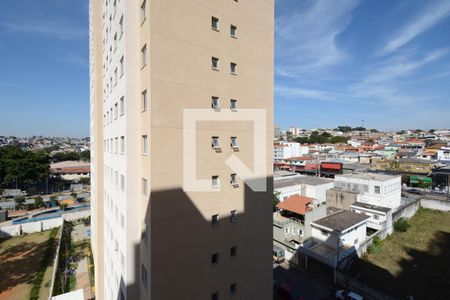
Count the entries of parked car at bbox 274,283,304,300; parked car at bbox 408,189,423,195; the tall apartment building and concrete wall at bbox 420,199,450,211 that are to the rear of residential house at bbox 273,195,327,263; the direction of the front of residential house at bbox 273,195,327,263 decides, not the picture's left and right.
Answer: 2

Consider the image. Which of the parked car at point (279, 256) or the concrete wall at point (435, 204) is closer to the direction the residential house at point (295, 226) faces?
the parked car

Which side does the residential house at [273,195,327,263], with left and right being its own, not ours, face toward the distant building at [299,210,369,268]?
left

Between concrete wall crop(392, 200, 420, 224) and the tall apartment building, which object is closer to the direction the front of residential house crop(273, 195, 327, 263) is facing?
the tall apartment building

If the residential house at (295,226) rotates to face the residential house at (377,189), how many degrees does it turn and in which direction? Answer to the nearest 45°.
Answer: approximately 180°

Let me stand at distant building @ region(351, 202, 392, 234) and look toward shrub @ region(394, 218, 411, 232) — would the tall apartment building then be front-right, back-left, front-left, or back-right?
back-right

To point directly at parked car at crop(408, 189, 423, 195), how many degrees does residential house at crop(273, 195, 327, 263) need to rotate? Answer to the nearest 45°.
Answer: approximately 180°

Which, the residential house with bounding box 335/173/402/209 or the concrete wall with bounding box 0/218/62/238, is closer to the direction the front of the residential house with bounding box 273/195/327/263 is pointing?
the concrete wall

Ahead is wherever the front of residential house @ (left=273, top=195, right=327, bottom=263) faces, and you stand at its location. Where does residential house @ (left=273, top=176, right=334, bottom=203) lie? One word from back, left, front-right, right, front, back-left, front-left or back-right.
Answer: back-right

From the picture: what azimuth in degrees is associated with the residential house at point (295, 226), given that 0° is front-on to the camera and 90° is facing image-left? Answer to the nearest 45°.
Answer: approximately 45°

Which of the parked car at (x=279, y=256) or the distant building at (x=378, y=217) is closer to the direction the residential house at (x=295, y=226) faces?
the parked car
